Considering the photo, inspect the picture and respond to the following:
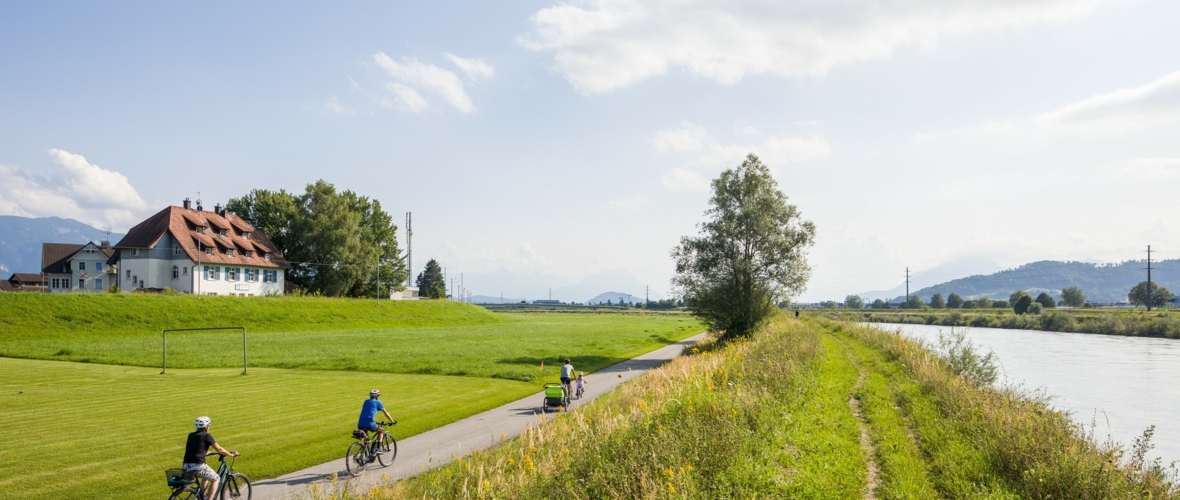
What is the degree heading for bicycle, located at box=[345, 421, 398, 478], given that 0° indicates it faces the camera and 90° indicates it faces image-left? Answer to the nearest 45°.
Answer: approximately 225°

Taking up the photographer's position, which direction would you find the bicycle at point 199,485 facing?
facing away from the viewer and to the right of the viewer

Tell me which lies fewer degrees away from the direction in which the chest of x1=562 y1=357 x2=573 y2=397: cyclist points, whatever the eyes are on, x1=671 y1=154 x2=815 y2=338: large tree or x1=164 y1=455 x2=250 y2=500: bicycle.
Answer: the large tree

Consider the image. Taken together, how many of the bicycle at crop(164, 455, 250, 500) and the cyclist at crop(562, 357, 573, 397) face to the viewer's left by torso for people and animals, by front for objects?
0

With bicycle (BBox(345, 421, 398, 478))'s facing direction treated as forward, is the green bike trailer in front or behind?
in front

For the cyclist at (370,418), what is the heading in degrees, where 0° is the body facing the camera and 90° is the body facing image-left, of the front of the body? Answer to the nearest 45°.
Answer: approximately 225°

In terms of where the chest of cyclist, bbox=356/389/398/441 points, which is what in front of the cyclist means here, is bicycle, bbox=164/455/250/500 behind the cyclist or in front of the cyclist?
behind

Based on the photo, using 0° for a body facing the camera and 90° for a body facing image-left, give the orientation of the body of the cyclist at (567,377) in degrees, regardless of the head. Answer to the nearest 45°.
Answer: approximately 225°

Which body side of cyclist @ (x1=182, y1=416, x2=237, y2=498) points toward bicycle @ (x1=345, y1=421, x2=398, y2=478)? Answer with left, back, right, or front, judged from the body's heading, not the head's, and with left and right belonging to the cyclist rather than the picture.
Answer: front

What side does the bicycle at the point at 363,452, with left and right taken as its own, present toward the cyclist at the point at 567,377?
front

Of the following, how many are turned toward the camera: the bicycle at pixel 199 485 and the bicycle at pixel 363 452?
0
